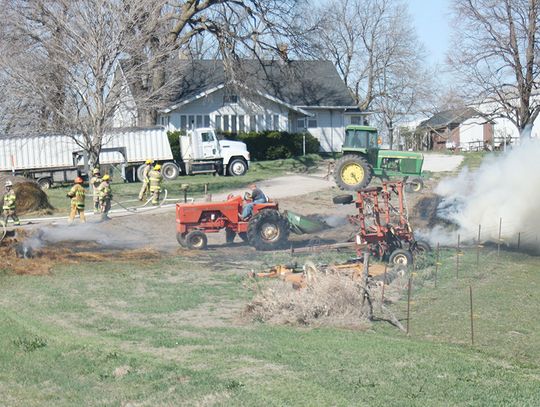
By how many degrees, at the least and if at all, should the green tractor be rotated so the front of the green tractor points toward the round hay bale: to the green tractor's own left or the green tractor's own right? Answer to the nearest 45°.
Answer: approximately 180°

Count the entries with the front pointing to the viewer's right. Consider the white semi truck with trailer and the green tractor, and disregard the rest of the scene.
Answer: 2

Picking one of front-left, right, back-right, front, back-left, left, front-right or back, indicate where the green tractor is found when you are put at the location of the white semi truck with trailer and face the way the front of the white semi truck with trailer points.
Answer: front-right

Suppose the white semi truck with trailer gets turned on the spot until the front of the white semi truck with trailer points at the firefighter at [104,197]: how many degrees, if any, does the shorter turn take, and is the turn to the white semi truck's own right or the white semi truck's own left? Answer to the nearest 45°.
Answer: approximately 90° to the white semi truck's own right

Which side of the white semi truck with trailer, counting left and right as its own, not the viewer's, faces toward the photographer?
right

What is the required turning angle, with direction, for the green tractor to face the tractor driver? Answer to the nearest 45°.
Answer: approximately 90° to its right

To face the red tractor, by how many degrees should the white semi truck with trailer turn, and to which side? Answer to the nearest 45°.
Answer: approximately 90° to its right

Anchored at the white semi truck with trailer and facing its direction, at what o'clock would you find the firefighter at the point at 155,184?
The firefighter is roughly at 3 o'clock from the white semi truck with trailer.

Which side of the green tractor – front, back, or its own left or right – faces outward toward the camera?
right
